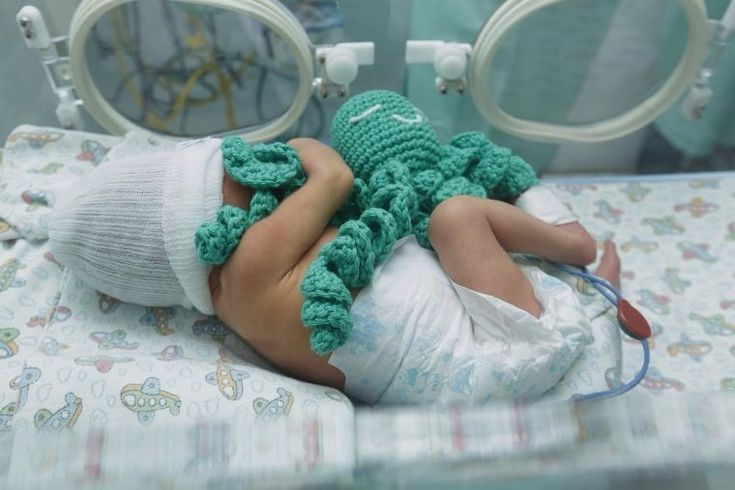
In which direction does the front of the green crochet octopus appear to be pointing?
toward the camera
